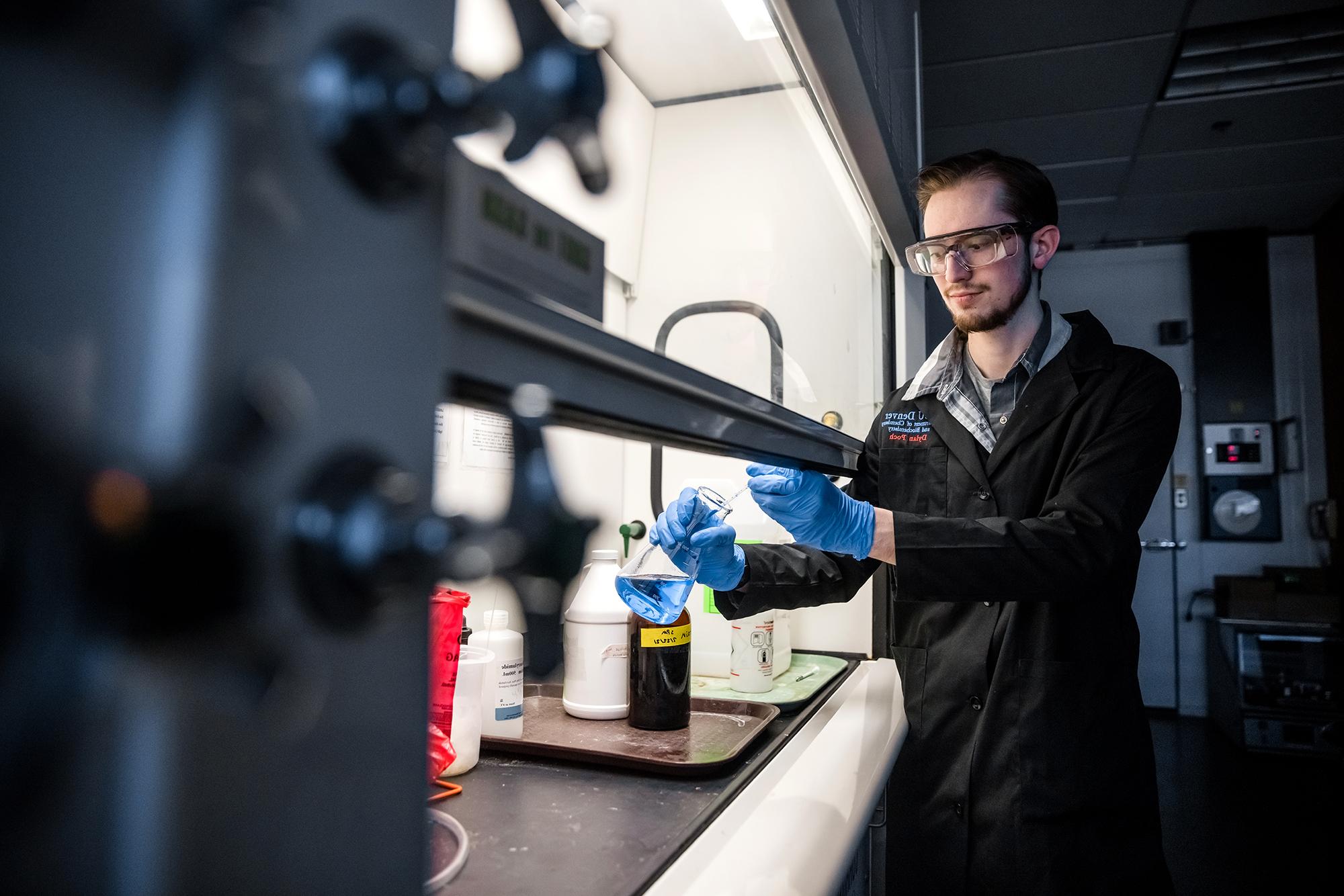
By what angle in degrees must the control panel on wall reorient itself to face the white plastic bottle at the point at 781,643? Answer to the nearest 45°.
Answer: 0° — it already faces it

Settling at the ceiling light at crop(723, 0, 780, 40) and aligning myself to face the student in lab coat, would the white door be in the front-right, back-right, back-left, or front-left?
front-left

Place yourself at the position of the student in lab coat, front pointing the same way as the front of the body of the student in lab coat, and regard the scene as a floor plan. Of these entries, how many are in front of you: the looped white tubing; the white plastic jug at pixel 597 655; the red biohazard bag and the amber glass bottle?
4

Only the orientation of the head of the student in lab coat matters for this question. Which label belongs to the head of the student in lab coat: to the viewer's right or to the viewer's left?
to the viewer's left

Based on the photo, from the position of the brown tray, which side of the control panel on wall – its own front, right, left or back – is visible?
front

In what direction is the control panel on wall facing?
toward the camera

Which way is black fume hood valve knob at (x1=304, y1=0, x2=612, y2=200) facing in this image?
to the viewer's right

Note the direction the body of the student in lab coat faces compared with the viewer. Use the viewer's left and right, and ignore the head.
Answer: facing the viewer and to the left of the viewer
